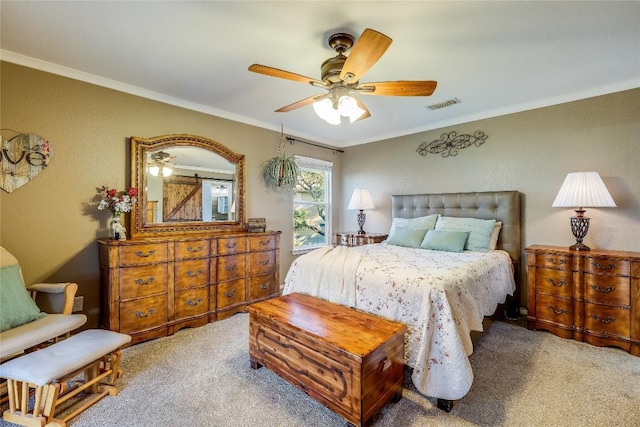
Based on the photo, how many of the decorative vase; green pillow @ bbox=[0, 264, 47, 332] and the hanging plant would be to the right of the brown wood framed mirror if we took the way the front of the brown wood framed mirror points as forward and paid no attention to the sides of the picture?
2

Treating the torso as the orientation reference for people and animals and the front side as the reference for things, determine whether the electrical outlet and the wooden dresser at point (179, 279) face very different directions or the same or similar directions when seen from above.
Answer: same or similar directions

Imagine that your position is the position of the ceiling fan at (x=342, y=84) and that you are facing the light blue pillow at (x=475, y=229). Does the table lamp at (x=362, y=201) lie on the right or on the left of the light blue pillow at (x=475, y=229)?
left

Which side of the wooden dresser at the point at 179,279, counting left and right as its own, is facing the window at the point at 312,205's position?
left

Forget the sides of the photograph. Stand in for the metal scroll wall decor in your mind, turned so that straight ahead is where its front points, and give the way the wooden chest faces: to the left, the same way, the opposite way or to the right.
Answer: the same way

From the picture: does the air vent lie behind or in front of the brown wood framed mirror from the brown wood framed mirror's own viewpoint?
in front

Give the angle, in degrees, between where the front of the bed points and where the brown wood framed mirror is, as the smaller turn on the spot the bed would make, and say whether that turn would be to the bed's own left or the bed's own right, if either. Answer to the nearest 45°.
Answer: approximately 45° to the bed's own right

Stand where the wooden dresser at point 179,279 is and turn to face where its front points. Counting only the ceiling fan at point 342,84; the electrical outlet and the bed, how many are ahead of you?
2

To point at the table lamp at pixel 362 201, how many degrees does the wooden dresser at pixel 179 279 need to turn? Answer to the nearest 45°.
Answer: approximately 45° to its left

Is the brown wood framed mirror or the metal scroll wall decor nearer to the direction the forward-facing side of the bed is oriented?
the brown wood framed mirror

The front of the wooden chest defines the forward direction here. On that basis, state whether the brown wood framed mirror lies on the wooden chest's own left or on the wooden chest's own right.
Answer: on the wooden chest's own right

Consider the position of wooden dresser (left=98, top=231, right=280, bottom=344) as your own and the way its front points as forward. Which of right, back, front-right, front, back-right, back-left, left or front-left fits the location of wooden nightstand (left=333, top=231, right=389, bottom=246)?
front-left

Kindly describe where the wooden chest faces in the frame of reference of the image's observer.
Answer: facing the viewer and to the left of the viewer

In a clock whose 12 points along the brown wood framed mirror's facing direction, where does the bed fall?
The bed is roughly at 12 o'clock from the brown wood framed mirror.

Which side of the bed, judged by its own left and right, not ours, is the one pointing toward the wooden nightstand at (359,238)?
right

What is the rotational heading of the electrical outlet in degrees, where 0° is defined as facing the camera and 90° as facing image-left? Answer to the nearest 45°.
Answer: approximately 315°

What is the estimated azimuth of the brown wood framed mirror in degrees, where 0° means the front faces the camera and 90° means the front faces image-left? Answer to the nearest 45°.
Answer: approximately 315°
